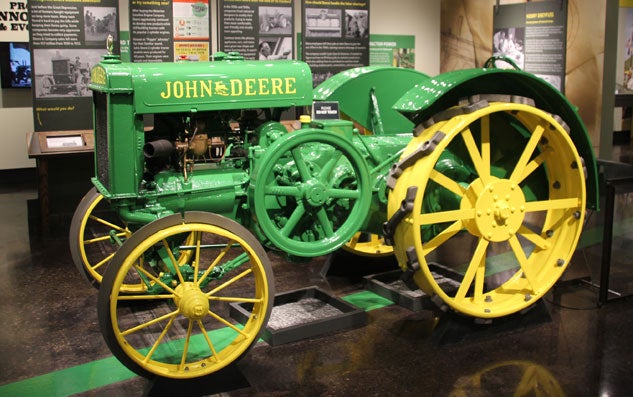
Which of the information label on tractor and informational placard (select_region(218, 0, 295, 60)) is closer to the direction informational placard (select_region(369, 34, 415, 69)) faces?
the information label on tractor

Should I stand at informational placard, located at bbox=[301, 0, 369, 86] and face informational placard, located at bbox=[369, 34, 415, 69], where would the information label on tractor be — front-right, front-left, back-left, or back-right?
back-right

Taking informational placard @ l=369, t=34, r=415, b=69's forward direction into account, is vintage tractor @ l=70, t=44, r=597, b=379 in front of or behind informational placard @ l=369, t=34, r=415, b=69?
in front

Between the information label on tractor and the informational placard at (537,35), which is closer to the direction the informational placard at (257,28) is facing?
the information label on tractor

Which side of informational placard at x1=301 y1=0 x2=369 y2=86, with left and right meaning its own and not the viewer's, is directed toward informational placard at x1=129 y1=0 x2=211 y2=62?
right

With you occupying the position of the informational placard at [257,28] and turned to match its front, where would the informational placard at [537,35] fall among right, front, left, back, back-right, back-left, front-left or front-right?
left

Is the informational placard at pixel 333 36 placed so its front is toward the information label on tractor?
yes

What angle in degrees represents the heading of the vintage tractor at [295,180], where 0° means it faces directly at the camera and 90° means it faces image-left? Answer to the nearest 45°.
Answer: approximately 45°

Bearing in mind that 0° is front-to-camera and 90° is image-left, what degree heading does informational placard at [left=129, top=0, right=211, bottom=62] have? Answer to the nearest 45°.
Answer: approximately 0°

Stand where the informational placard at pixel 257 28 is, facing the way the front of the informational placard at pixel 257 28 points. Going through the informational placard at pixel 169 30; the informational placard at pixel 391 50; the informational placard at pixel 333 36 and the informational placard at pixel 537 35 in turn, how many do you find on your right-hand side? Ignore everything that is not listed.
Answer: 1

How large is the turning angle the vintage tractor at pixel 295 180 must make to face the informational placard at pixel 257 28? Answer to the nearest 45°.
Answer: approximately 135° to its right

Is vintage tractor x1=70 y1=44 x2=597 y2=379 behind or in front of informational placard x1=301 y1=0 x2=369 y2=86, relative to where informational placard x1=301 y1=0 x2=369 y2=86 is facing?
in front

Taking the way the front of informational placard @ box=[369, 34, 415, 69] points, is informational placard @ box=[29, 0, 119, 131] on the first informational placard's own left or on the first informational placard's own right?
on the first informational placard's own right
